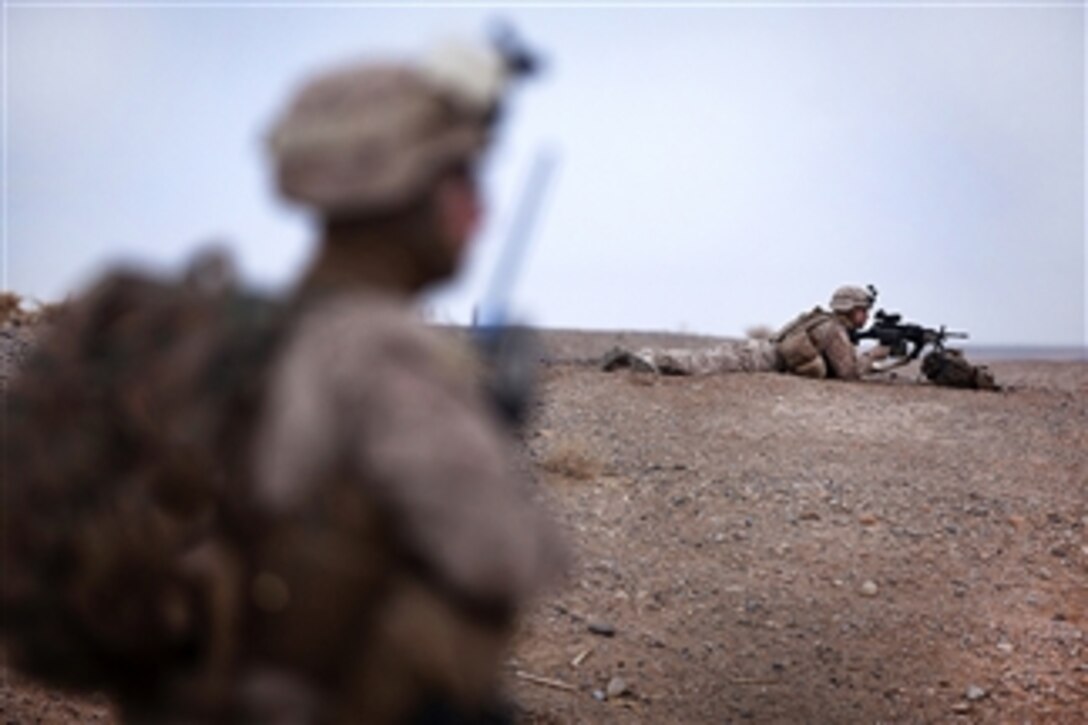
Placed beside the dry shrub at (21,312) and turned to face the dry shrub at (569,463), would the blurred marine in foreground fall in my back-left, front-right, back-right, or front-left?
front-right

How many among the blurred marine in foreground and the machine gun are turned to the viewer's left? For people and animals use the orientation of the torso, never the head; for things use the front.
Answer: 0

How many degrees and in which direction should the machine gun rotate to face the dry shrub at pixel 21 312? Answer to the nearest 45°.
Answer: approximately 180°

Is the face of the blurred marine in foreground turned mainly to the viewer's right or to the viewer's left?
to the viewer's right

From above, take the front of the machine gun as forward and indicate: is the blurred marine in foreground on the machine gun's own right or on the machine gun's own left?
on the machine gun's own right

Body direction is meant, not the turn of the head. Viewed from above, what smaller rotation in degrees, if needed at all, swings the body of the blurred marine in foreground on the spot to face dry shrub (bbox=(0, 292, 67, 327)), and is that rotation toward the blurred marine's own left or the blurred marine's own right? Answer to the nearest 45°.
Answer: approximately 45° to the blurred marine's own left

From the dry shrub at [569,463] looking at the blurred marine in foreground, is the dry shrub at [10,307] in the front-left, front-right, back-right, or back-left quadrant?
back-right

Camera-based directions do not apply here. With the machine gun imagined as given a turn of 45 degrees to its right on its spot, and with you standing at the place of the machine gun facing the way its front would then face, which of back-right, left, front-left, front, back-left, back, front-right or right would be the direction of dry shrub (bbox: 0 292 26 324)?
back-right

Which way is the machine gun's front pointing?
to the viewer's right

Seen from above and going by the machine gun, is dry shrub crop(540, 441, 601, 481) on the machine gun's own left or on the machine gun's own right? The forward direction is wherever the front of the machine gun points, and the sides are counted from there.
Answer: on the machine gun's own right

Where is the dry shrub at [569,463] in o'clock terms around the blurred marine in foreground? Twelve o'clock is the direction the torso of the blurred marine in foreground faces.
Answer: The dry shrub is roughly at 11 o'clock from the blurred marine in foreground.

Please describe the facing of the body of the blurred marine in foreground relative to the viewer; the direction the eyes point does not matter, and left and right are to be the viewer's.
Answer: facing away from the viewer and to the right of the viewer
